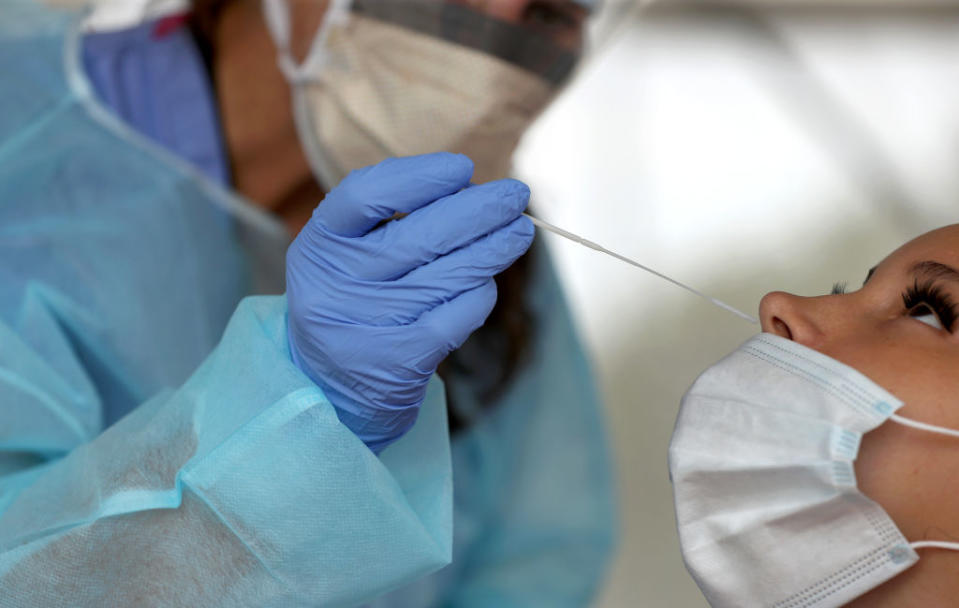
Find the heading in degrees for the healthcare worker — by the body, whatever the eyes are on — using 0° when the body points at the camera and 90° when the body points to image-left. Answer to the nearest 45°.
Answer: approximately 315°
